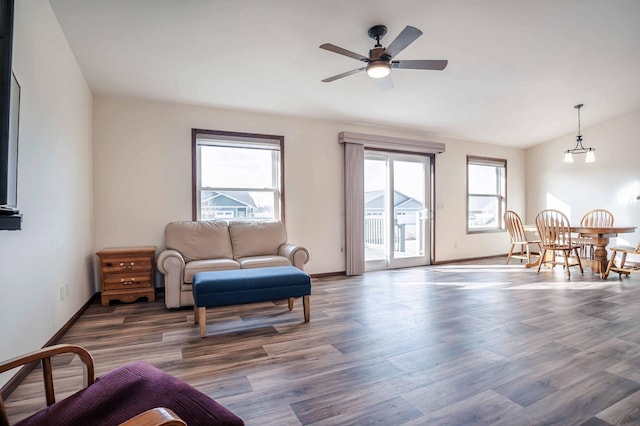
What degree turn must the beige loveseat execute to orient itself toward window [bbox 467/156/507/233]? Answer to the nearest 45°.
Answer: approximately 45° to its left

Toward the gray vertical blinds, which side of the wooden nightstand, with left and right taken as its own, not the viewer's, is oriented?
left

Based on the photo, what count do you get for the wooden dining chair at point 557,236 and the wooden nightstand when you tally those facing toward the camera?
1

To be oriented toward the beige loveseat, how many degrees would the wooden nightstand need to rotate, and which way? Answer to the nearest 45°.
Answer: approximately 90° to its left

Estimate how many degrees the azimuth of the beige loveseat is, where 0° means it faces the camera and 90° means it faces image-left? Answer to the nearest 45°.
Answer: approximately 315°

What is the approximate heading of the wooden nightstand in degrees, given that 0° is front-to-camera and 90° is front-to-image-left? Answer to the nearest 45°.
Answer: approximately 0°

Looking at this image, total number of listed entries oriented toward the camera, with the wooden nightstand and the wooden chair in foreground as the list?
1

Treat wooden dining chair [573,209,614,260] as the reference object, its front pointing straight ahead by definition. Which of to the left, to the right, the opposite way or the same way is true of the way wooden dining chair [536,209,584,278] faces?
the opposite way

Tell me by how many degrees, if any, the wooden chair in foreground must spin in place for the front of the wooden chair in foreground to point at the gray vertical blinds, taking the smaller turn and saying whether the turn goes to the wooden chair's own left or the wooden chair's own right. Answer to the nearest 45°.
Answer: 0° — it already faces it

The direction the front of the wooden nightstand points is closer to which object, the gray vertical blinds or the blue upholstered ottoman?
the blue upholstered ottoman
